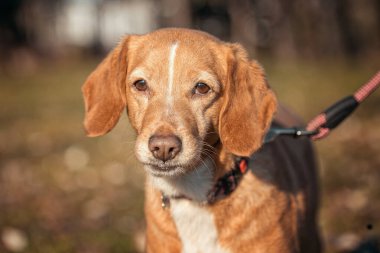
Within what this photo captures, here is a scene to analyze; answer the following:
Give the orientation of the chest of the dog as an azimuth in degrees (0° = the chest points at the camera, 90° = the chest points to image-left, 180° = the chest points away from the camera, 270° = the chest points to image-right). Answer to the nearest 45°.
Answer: approximately 45°
